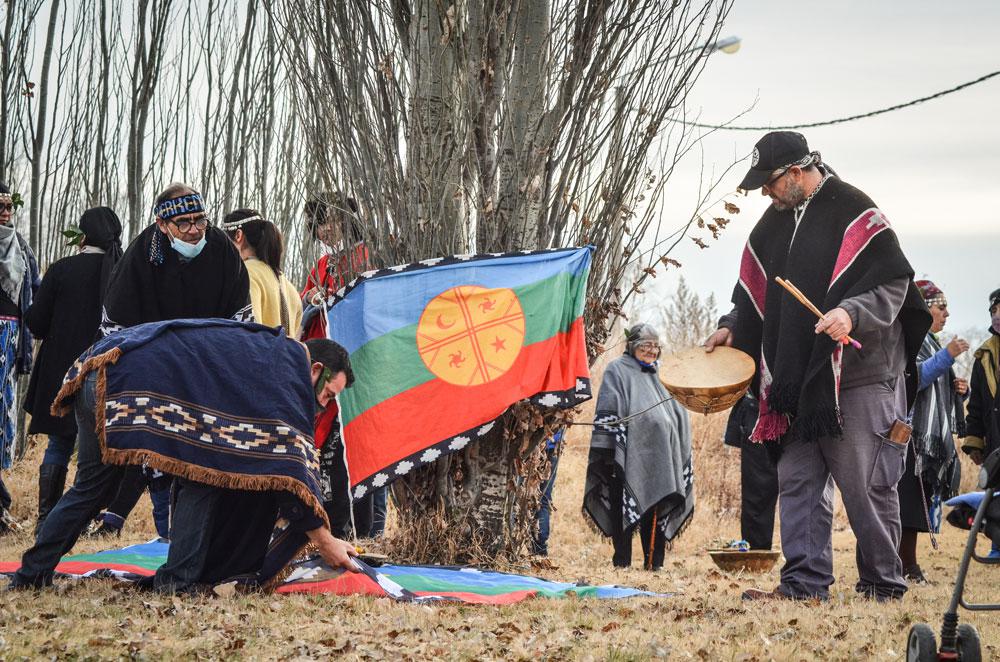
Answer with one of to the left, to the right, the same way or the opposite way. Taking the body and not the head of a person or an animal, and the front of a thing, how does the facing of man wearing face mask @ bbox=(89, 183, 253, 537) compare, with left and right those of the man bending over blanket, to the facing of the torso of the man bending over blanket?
to the right

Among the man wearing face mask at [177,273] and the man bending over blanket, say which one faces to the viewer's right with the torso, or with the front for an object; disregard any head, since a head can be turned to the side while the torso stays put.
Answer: the man bending over blanket

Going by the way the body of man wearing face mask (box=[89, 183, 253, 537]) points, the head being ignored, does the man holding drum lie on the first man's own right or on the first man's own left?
on the first man's own left

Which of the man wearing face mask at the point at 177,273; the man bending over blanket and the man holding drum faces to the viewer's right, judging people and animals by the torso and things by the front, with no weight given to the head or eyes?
the man bending over blanket

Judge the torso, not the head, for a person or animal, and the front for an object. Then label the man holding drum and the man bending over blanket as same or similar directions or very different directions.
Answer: very different directions

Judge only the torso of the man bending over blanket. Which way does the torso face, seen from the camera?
to the viewer's right

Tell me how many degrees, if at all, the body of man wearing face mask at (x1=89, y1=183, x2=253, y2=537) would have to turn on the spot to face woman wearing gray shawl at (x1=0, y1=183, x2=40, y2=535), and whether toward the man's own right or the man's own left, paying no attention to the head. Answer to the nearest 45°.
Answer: approximately 135° to the man's own right

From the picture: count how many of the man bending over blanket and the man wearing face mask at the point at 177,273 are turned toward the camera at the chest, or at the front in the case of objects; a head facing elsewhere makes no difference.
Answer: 1

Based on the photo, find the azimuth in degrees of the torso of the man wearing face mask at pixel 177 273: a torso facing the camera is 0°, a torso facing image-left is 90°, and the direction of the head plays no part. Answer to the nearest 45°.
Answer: approximately 0°

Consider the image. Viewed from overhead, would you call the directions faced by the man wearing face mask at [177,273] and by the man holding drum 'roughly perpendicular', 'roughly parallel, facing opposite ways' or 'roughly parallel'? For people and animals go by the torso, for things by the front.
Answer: roughly perpendicular

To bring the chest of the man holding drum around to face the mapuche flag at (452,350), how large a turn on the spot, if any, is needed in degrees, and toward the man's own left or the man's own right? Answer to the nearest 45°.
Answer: approximately 45° to the man's own right
